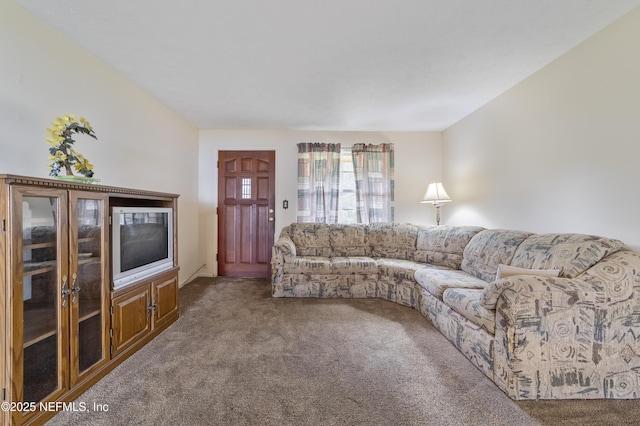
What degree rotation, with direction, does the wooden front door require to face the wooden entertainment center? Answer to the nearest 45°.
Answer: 0° — it already faces it

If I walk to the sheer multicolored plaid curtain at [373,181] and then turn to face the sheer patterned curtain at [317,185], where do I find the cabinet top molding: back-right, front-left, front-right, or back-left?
front-left

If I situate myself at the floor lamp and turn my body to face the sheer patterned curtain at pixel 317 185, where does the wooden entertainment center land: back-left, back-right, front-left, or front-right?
front-left

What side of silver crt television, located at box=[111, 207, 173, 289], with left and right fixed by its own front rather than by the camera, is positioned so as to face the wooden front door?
left

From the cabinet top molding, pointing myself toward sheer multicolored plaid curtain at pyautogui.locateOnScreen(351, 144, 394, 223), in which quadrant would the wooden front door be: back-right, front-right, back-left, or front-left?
front-left

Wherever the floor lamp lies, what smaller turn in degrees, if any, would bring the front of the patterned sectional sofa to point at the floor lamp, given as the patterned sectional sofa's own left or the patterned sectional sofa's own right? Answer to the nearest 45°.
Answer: approximately 135° to the patterned sectional sofa's own right

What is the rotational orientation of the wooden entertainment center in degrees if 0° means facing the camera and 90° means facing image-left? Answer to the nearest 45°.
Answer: approximately 315°

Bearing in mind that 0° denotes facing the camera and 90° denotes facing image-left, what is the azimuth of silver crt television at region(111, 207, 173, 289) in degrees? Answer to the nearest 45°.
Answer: approximately 315°

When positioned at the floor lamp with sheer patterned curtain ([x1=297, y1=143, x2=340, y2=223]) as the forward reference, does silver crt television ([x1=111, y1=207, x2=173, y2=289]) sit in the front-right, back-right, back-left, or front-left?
front-left

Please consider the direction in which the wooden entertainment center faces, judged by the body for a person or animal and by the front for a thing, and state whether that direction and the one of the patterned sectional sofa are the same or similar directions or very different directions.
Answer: very different directions

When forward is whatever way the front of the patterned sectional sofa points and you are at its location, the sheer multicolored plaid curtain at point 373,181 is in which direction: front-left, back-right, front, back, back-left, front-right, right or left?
right

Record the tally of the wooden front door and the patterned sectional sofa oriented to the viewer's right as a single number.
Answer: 0

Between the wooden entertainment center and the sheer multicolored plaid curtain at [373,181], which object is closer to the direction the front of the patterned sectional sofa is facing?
the wooden entertainment center

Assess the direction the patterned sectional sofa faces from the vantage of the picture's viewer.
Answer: facing the viewer and to the left of the viewer
